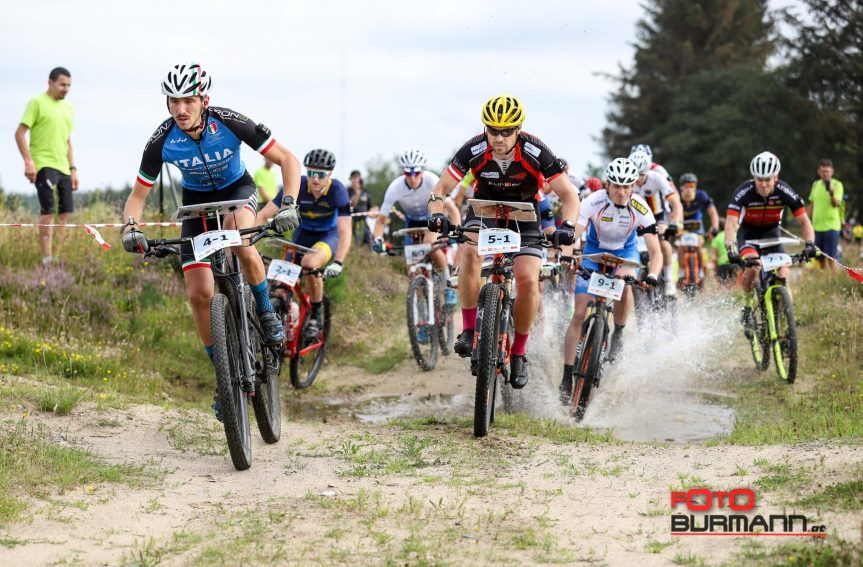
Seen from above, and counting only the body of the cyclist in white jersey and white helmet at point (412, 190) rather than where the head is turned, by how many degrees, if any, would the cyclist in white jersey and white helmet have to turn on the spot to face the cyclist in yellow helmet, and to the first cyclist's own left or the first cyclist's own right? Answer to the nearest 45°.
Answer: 0° — they already face them

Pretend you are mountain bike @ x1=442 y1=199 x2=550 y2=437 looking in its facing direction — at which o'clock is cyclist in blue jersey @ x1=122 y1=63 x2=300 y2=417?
The cyclist in blue jersey is roughly at 2 o'clock from the mountain bike.

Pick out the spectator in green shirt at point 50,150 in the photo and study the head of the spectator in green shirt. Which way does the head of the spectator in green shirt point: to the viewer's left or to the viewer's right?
to the viewer's right

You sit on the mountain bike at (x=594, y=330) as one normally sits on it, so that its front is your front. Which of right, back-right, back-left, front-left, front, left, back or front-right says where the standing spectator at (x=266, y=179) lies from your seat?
back-right

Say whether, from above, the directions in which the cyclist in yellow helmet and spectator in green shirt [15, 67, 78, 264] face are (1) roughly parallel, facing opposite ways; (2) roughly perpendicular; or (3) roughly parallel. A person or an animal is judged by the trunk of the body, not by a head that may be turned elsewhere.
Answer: roughly perpendicular

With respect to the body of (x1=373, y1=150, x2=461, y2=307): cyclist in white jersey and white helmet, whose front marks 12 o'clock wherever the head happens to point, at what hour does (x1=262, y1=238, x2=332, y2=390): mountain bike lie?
The mountain bike is roughly at 1 o'clock from the cyclist in white jersey and white helmet.

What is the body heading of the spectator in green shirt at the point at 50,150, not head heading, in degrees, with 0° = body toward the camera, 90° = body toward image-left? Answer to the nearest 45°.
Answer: approximately 315°

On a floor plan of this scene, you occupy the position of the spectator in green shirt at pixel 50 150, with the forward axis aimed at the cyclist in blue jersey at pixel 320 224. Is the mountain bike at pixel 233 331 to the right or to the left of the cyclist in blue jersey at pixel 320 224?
right
